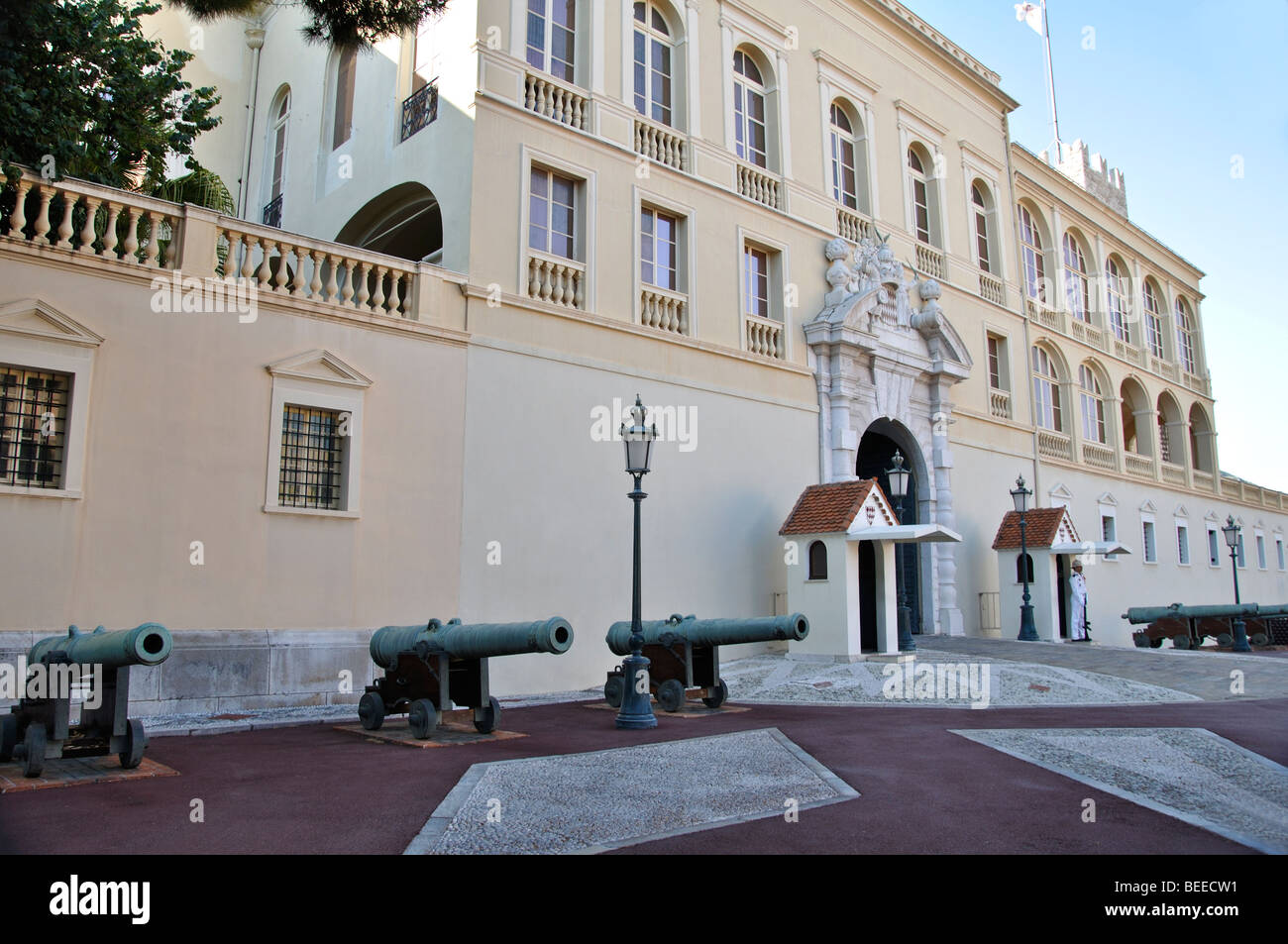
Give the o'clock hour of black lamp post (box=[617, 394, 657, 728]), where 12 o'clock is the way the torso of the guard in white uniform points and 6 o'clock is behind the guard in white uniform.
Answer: The black lamp post is roughly at 2 o'clock from the guard in white uniform.

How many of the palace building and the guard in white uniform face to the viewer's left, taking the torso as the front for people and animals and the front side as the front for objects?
0

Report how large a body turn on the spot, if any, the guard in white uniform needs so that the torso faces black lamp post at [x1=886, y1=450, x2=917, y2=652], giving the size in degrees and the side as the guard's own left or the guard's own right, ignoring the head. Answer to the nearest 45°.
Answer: approximately 90° to the guard's own right

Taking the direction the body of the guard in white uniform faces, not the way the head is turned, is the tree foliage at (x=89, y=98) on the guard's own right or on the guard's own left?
on the guard's own right

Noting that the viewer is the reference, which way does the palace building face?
facing the viewer and to the right of the viewer

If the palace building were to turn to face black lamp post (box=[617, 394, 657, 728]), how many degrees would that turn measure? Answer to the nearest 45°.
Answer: approximately 45° to its right

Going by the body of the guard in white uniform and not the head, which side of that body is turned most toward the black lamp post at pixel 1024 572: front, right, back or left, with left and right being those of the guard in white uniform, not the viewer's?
right

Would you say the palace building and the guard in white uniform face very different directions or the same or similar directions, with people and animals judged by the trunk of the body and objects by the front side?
same or similar directions
